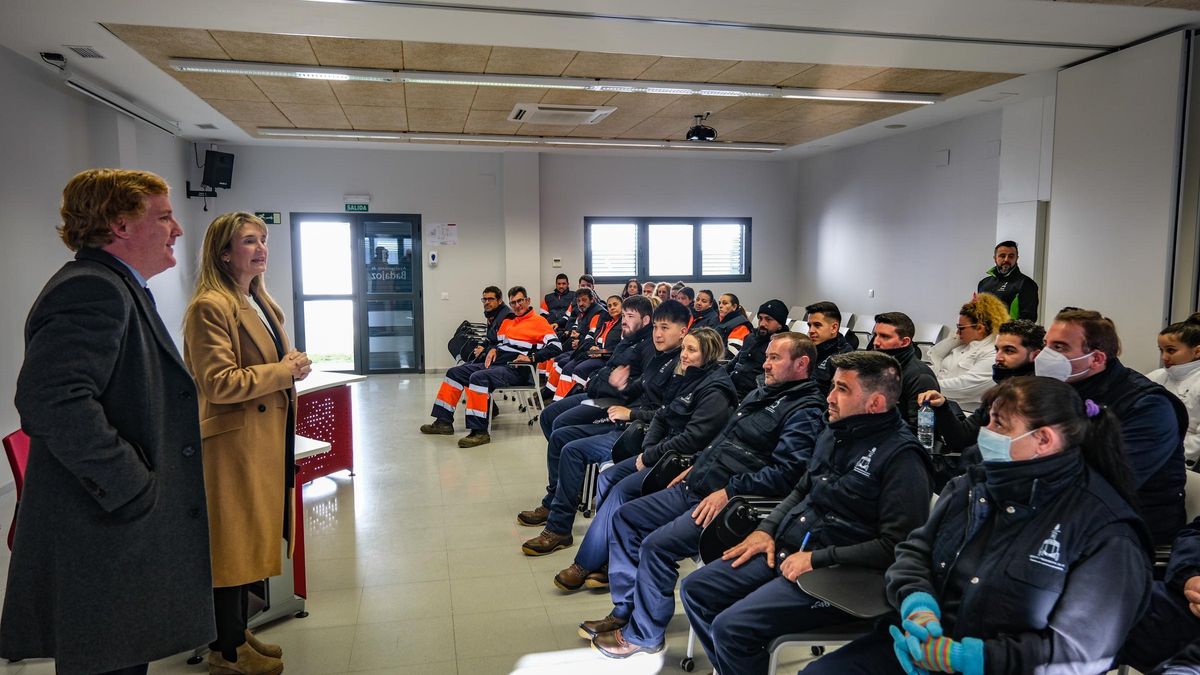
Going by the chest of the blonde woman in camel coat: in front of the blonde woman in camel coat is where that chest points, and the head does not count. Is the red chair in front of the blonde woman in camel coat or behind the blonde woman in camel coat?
behind

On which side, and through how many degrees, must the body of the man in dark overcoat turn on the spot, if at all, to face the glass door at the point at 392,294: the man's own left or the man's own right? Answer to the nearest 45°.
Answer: approximately 90° to the man's own left

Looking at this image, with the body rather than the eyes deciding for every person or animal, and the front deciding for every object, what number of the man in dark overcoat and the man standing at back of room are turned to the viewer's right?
1

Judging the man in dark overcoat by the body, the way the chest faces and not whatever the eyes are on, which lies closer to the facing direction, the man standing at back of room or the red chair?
the man standing at back of room

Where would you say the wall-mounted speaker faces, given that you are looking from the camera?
facing the viewer and to the right of the viewer

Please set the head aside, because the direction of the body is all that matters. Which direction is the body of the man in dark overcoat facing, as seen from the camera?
to the viewer's right

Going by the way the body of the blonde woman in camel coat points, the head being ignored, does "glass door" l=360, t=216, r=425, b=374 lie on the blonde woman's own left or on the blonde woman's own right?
on the blonde woman's own left

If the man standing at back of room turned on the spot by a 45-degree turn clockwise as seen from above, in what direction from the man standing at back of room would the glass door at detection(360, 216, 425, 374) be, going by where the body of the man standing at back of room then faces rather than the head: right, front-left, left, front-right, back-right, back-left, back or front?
front

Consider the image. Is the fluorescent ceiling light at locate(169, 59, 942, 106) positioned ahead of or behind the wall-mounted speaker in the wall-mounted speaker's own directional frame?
ahead

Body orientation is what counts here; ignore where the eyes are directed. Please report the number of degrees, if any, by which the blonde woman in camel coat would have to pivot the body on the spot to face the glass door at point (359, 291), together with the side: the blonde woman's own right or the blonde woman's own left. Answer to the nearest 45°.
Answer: approximately 135° to the blonde woman's own left

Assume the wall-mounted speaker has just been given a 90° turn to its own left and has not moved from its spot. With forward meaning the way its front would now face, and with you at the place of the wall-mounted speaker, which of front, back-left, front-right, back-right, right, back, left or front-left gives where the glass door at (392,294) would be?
front-right

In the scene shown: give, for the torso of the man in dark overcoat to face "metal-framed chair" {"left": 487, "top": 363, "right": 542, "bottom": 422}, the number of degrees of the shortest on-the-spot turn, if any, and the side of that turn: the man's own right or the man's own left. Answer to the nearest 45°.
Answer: approximately 45° to the man's own left

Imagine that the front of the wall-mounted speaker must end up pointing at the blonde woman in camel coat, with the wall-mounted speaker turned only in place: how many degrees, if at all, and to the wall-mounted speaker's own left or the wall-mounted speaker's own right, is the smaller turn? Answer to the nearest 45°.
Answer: approximately 45° to the wall-mounted speaker's own right

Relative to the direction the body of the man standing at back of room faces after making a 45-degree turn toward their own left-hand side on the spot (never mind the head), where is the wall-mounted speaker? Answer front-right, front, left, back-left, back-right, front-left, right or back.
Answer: right

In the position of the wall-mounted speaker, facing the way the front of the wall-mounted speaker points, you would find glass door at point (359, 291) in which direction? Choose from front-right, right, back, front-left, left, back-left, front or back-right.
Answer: front-left

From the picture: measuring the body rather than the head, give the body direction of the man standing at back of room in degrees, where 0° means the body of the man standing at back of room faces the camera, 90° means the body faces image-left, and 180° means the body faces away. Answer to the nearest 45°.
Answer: approximately 45°

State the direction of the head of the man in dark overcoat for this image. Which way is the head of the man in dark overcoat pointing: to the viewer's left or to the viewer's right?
to the viewer's right

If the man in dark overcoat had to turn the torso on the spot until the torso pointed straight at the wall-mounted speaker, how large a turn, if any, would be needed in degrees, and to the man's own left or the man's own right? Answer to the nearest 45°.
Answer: approximately 90° to the man's own left
